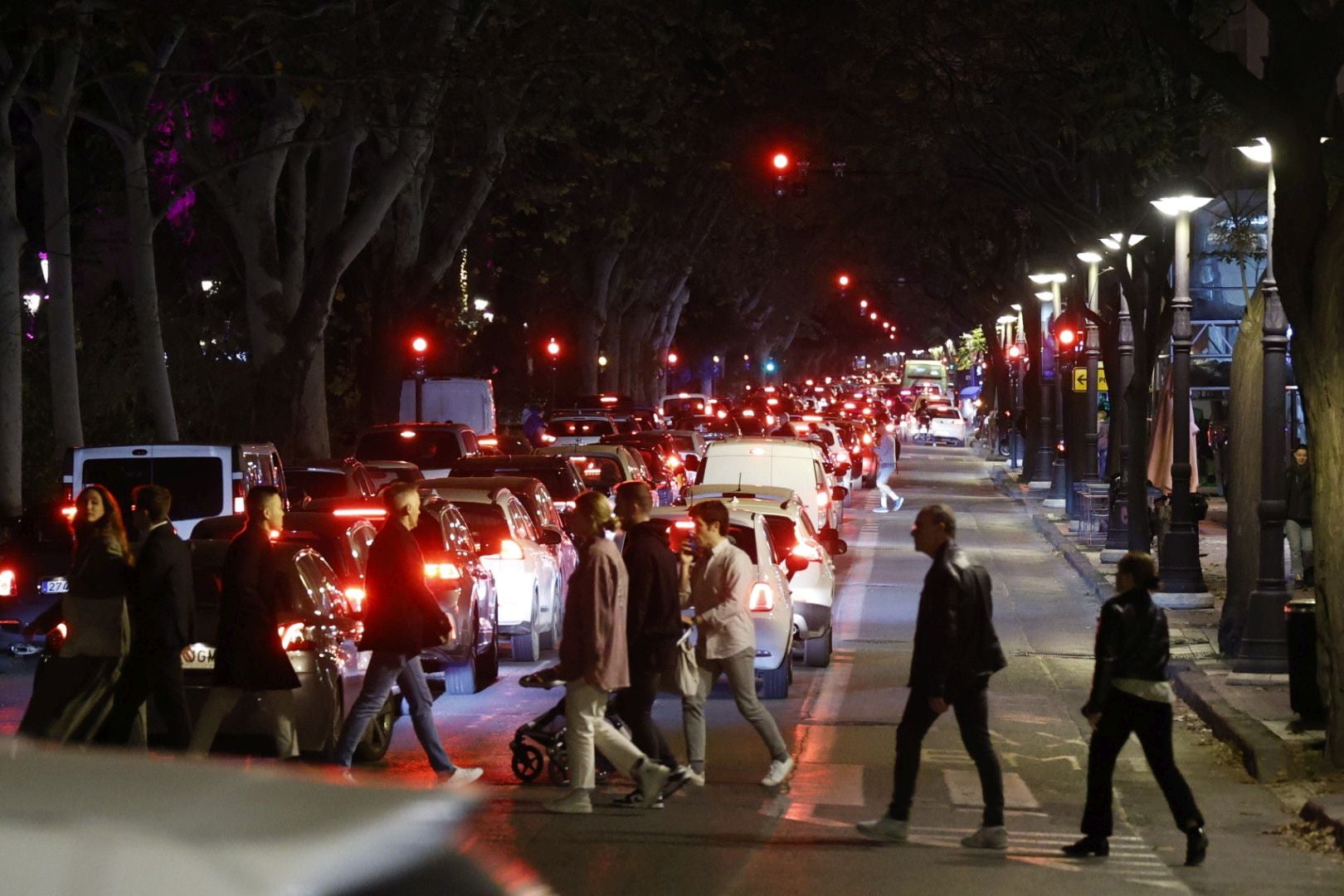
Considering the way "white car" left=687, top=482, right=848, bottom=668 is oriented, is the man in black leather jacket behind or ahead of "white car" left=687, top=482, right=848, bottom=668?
behind

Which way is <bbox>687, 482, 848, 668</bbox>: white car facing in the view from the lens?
facing away from the viewer

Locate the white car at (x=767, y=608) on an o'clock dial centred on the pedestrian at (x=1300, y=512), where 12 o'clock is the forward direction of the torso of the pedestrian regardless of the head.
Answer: The white car is roughly at 1 o'clock from the pedestrian.

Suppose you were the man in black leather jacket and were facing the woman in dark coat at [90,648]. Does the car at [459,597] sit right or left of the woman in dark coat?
right

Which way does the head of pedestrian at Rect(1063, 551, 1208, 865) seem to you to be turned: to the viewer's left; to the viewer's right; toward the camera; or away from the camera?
to the viewer's left
